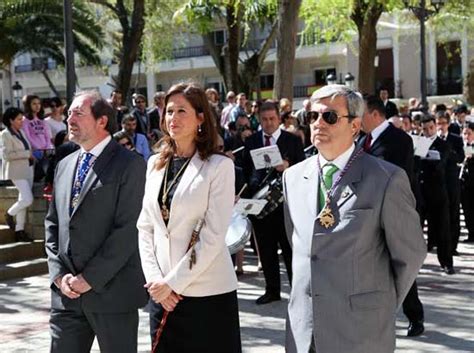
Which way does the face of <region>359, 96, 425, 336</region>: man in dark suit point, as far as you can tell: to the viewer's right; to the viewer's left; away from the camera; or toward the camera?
to the viewer's left

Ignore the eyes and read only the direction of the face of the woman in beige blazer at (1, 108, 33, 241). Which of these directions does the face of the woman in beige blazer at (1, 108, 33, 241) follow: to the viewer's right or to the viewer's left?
to the viewer's right

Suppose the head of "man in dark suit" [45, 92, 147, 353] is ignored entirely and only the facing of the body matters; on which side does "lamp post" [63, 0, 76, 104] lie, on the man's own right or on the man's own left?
on the man's own right

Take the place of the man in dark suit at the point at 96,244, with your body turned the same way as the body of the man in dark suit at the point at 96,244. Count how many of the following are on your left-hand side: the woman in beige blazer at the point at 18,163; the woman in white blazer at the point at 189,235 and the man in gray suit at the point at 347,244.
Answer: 2

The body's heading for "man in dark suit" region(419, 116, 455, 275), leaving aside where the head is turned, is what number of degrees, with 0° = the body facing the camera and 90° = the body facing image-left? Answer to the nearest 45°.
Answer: approximately 45°

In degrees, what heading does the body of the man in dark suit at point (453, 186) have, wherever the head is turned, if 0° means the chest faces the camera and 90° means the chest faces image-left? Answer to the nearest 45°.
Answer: approximately 45°

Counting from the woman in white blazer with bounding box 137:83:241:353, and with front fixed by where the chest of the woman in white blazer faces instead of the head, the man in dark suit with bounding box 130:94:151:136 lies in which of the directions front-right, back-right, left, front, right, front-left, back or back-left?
back-right

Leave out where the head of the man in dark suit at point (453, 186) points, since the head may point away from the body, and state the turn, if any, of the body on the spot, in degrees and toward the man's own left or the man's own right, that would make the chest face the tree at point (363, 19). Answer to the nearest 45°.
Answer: approximately 135° to the man's own right

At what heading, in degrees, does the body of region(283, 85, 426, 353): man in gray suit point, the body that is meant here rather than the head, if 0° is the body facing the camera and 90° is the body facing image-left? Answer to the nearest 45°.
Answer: approximately 45°
